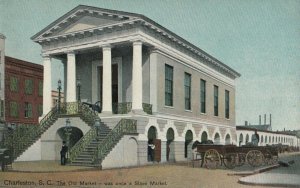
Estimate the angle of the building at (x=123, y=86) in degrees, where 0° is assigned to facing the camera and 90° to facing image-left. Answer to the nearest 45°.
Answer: approximately 45°

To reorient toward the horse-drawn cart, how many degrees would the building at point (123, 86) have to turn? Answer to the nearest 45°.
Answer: approximately 90° to its left

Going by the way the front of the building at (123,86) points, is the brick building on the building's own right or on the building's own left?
on the building's own right
